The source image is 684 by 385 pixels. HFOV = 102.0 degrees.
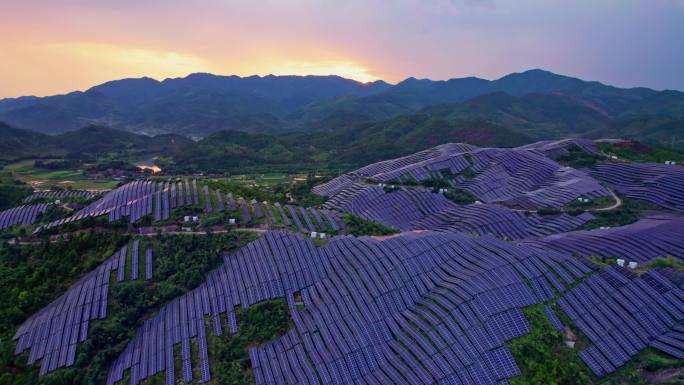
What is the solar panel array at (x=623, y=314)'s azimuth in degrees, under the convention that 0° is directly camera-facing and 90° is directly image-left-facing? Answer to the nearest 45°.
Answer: approximately 45°

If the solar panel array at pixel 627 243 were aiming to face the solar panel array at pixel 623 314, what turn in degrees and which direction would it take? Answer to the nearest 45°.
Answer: approximately 45° to its left

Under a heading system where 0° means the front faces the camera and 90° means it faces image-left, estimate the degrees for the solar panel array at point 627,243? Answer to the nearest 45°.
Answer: approximately 45°

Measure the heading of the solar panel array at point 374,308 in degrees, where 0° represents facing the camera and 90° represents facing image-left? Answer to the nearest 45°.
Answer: approximately 45°
